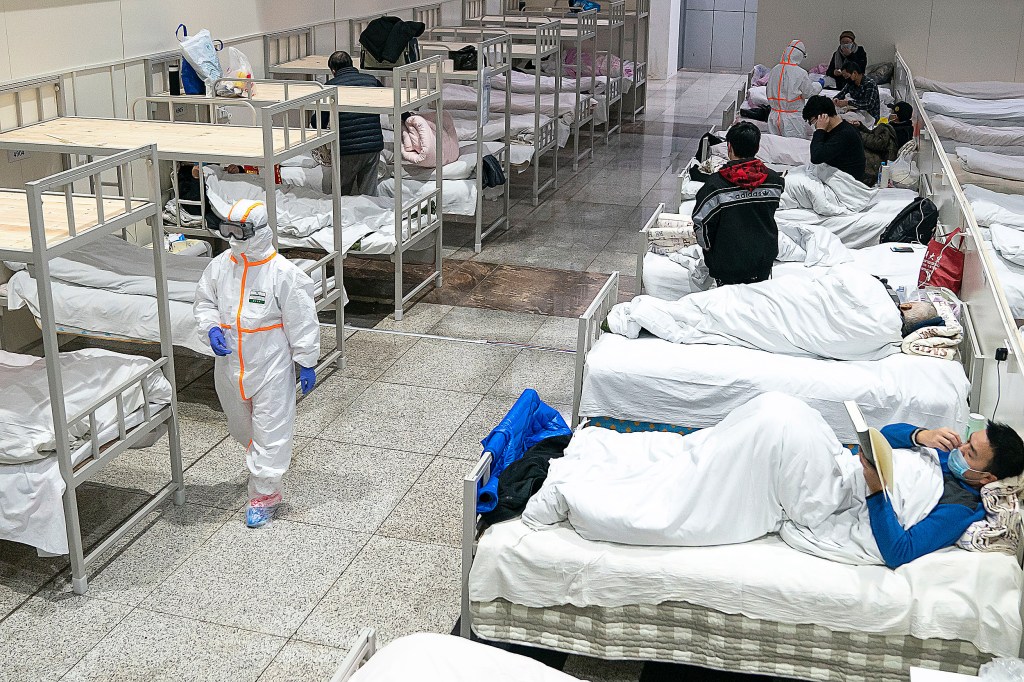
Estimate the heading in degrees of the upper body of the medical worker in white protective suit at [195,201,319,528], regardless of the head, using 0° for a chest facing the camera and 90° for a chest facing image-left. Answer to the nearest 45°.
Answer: approximately 45°

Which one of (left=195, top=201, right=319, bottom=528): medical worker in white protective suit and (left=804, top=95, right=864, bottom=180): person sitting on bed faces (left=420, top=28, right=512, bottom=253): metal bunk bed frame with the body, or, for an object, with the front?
the person sitting on bed

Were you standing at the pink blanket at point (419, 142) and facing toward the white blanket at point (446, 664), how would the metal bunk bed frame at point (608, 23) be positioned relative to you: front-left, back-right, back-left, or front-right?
back-left

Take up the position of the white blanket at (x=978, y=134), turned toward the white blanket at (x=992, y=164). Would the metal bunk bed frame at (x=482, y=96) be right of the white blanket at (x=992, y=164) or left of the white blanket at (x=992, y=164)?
right

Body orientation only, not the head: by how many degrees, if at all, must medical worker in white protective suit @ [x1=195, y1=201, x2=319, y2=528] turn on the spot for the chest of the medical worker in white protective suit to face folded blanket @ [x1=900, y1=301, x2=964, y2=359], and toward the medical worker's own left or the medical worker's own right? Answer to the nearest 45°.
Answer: approximately 135° to the medical worker's own left

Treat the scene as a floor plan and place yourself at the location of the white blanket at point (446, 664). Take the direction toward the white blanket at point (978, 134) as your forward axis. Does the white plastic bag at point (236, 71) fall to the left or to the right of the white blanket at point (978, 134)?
left

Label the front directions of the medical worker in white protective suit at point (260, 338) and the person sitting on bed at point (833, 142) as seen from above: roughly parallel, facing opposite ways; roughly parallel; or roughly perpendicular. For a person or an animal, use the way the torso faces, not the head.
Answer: roughly perpendicular

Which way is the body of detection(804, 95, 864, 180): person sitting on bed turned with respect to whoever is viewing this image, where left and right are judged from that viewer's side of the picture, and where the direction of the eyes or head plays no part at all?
facing to the left of the viewer

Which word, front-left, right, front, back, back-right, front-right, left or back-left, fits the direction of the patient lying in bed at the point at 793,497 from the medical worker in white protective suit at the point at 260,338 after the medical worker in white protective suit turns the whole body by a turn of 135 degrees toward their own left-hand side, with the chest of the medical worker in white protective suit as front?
front-right

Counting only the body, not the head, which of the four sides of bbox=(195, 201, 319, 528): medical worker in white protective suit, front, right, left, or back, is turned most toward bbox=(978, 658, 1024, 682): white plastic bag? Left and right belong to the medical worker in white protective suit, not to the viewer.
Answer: left
